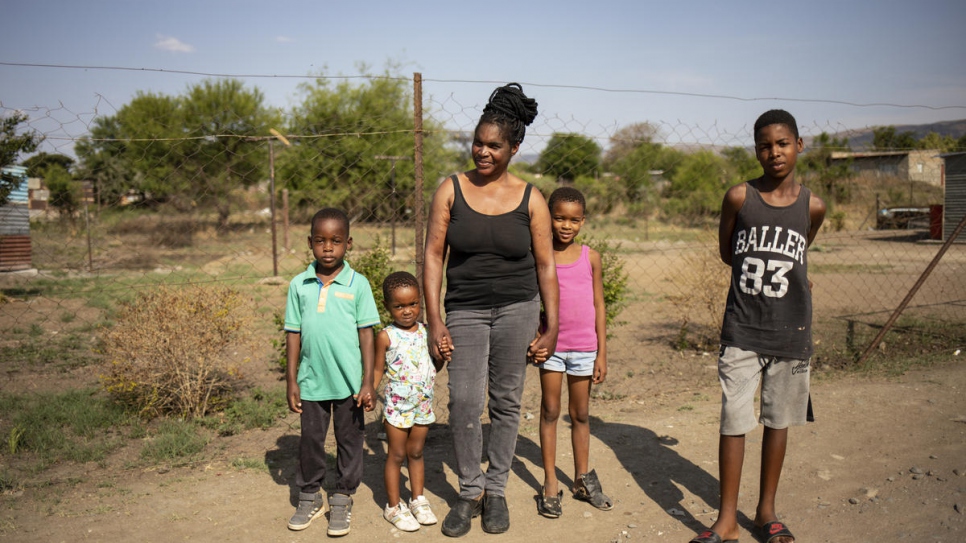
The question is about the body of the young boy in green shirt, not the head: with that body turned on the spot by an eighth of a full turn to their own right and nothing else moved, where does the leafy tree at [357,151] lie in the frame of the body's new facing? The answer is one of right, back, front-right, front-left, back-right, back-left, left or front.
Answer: back-right

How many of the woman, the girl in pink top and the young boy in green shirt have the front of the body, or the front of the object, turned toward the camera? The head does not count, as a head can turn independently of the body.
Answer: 3

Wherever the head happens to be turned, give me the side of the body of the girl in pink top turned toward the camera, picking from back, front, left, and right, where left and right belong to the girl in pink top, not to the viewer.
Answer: front

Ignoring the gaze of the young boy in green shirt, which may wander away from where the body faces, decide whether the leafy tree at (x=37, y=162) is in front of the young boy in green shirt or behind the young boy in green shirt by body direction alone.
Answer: behind

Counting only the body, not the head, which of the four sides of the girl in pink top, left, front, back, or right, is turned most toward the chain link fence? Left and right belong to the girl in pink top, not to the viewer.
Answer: back

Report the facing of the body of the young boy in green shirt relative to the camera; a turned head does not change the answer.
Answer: toward the camera

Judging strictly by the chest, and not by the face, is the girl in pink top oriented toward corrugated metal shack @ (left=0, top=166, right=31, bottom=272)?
no

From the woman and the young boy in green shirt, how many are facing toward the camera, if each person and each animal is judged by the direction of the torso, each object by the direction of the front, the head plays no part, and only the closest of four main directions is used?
2

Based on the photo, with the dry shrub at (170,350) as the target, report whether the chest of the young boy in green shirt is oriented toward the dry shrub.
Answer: no

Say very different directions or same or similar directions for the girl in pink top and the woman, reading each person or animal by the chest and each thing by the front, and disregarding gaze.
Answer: same or similar directions

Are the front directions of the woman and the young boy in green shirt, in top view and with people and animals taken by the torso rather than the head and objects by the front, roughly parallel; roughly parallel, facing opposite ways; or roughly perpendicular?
roughly parallel

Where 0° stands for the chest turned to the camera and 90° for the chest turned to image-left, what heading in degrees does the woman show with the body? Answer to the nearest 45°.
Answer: approximately 0°

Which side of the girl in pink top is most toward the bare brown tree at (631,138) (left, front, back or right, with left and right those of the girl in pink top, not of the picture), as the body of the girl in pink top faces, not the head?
back

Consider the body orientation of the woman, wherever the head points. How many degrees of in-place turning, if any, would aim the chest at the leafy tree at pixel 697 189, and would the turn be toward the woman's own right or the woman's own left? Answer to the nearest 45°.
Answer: approximately 180°

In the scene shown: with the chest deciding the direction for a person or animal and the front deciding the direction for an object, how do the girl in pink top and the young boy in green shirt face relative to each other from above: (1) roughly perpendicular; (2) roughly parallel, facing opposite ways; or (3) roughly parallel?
roughly parallel

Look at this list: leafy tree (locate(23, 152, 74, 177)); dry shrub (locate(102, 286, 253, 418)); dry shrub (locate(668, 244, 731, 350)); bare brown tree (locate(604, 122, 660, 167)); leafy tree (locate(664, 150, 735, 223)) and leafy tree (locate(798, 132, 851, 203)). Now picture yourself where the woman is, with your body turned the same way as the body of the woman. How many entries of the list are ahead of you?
0

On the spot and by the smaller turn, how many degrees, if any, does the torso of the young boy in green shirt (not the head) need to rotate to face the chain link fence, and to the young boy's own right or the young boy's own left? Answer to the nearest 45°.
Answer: approximately 180°
